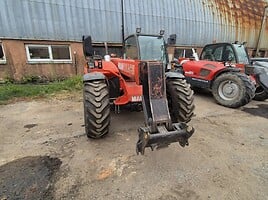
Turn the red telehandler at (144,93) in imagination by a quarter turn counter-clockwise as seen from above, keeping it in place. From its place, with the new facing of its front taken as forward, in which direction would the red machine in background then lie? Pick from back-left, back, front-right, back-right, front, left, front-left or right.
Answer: front

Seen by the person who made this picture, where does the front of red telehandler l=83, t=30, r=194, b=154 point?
facing the viewer and to the right of the viewer
